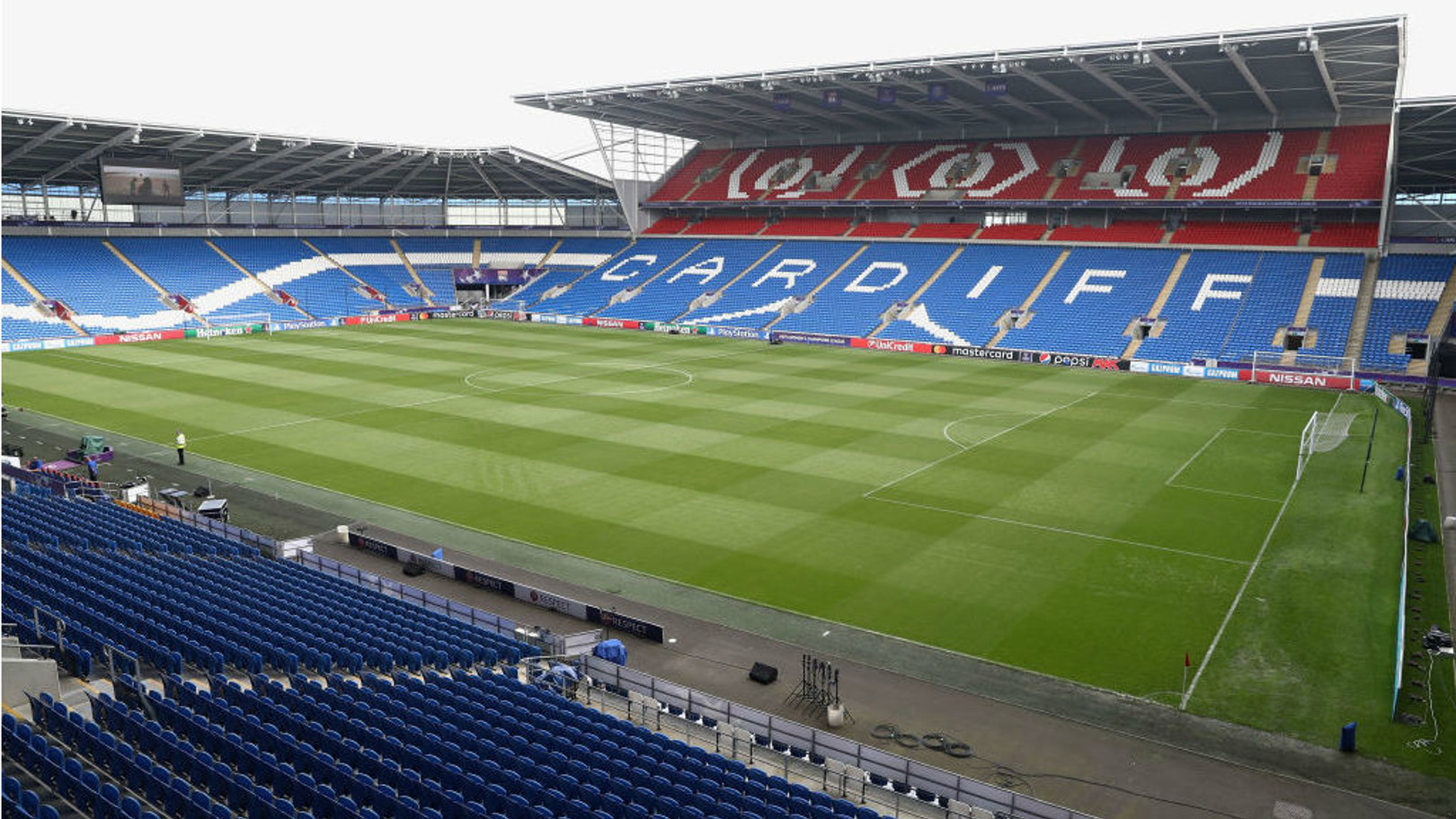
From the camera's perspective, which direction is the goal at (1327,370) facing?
toward the camera

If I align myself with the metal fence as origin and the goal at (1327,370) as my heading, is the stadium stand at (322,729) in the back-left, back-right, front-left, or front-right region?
back-left

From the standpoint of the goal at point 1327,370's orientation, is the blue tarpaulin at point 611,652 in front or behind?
in front

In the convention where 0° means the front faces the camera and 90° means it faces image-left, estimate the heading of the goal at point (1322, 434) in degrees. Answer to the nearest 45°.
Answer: approximately 90°

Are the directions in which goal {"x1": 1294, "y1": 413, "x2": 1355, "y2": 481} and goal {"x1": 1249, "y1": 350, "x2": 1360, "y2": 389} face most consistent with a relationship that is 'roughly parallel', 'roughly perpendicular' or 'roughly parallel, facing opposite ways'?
roughly perpendicular

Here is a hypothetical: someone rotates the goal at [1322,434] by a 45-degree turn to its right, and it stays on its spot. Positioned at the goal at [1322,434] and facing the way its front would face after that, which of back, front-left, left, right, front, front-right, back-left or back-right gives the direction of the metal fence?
back-left

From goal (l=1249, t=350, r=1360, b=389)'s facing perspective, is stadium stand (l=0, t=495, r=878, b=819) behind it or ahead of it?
ahead

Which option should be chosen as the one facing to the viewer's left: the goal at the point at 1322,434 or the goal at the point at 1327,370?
the goal at the point at 1322,434

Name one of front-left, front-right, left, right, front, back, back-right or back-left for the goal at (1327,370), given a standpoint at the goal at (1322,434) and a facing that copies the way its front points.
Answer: right

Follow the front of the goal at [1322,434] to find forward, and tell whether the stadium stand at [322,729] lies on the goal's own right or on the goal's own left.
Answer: on the goal's own left

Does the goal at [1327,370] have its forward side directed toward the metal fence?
yes

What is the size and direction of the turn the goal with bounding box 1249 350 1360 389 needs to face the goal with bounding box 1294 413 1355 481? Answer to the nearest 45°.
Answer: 0° — it already faces it
